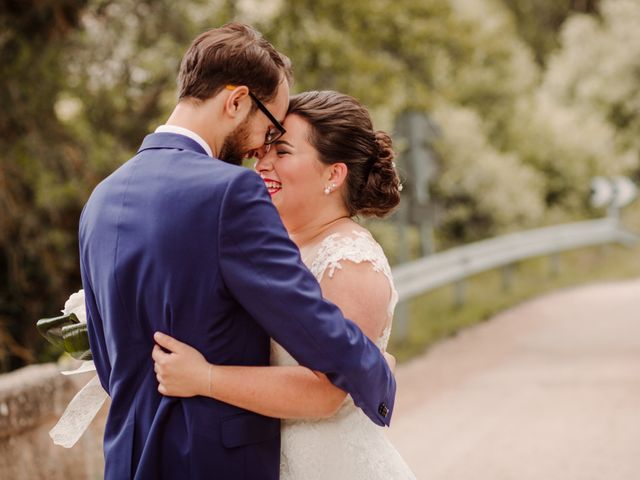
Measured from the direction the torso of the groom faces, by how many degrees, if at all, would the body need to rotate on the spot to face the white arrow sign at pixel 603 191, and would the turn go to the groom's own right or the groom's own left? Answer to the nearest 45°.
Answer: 0° — they already face it

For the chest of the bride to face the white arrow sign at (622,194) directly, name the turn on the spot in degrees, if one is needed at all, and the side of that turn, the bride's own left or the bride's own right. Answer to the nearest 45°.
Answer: approximately 135° to the bride's own right

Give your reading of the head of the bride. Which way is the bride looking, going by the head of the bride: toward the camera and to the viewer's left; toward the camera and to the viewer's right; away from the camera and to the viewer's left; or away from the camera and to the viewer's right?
toward the camera and to the viewer's left

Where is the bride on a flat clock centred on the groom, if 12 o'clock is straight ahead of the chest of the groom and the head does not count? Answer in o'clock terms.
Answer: The bride is roughly at 12 o'clock from the groom.

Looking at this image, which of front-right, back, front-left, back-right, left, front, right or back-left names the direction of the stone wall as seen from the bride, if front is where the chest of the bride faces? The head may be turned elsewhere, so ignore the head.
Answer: front-right

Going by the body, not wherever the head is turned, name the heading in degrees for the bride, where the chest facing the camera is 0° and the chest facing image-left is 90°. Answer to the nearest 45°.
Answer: approximately 90°

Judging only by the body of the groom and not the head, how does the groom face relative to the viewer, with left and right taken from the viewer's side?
facing away from the viewer and to the right of the viewer

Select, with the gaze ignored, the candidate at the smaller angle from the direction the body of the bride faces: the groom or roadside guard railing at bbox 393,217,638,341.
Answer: the groom
